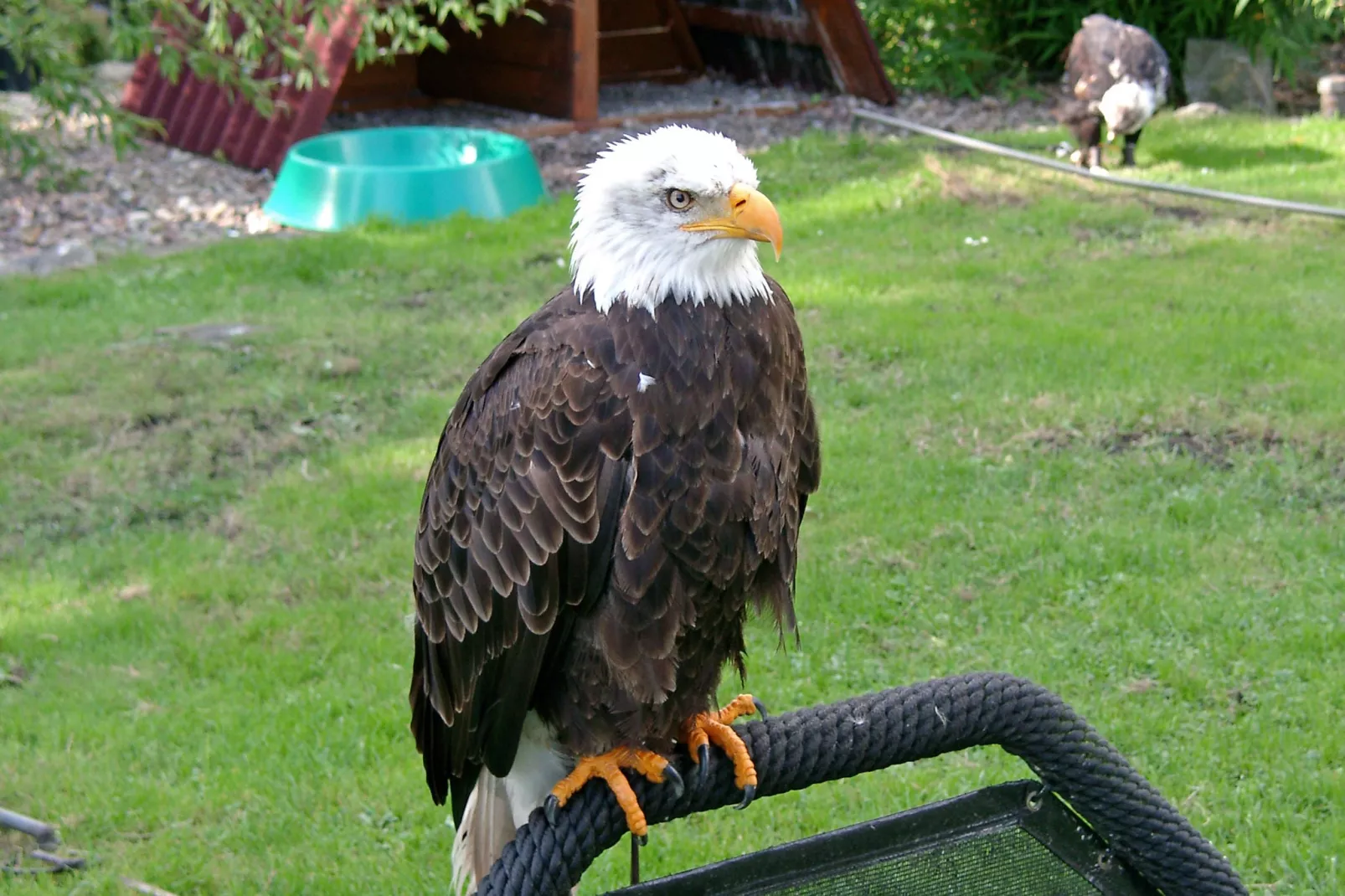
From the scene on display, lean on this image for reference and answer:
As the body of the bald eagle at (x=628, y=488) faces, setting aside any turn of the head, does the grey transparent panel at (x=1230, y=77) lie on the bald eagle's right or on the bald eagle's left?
on the bald eagle's left

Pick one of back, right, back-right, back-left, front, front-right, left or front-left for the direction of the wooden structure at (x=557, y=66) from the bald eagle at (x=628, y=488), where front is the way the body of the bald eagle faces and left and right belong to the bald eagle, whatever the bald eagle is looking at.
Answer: back-left

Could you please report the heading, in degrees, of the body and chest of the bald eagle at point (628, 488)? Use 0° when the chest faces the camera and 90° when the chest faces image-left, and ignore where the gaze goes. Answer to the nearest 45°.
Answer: approximately 315°

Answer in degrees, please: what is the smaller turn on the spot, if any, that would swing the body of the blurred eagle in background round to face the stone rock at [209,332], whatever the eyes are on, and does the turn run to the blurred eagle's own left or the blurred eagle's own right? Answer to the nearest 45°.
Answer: approximately 45° to the blurred eagle's own right

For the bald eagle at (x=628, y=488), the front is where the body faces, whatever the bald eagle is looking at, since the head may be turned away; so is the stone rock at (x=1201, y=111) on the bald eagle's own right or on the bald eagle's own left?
on the bald eagle's own left

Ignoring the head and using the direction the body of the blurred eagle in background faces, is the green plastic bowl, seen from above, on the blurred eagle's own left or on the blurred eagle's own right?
on the blurred eagle's own right
